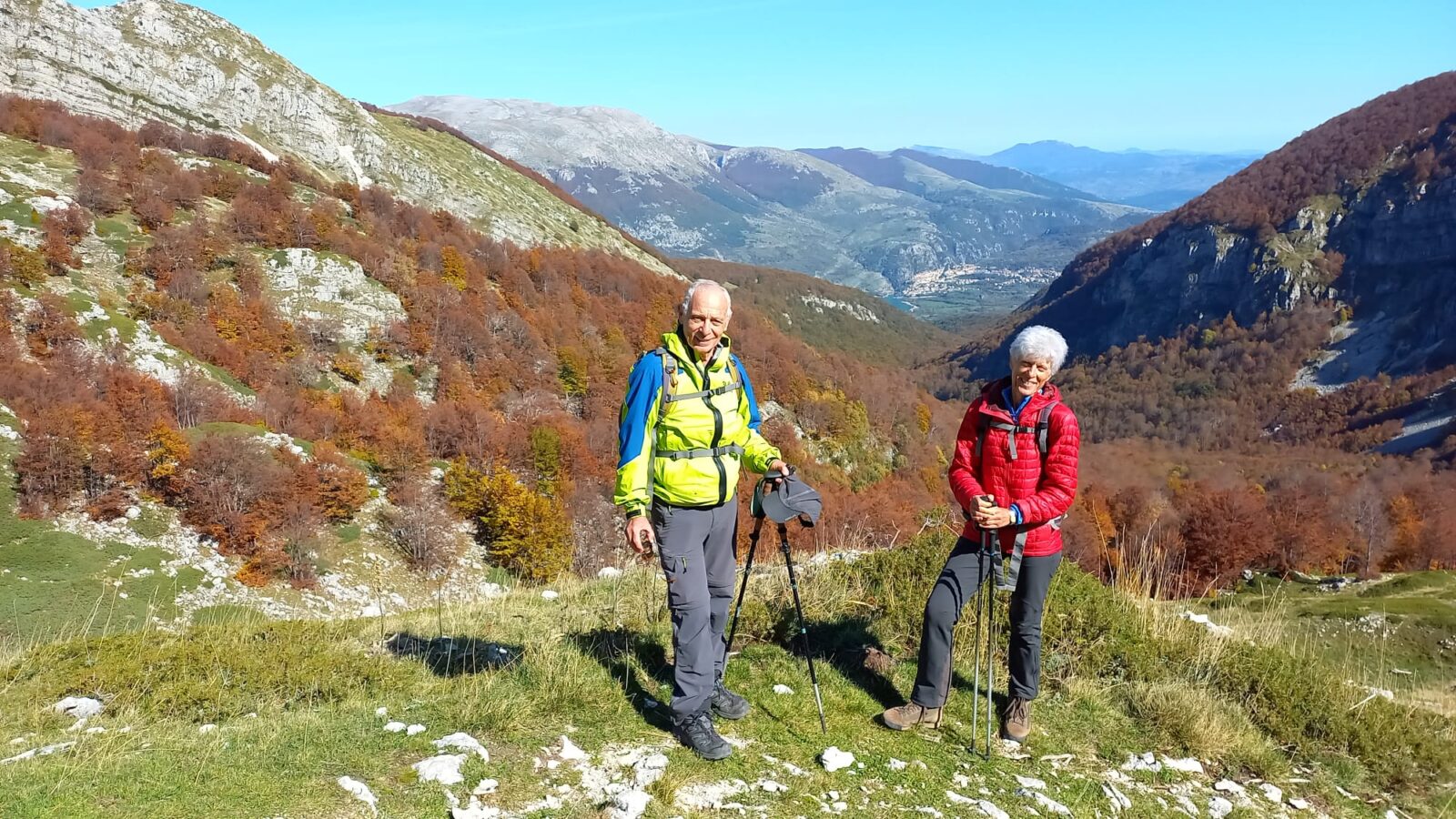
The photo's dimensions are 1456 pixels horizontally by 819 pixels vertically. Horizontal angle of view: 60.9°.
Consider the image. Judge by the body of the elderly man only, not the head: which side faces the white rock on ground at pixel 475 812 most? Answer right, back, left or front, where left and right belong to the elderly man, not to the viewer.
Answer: right

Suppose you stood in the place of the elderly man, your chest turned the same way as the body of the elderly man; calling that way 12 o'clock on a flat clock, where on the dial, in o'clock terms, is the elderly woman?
The elderly woman is roughly at 10 o'clock from the elderly man.

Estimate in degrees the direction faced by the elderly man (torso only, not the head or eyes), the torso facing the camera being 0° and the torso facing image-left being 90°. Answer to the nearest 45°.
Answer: approximately 315°

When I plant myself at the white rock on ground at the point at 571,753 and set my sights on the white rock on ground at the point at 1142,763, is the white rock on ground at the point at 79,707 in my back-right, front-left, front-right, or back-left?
back-left

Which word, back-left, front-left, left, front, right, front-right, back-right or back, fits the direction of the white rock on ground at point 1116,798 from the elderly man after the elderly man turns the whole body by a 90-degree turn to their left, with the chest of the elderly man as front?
front-right

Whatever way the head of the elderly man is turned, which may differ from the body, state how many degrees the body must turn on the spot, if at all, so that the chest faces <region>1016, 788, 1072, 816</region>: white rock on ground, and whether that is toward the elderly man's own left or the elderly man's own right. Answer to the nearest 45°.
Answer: approximately 45° to the elderly man's own left
